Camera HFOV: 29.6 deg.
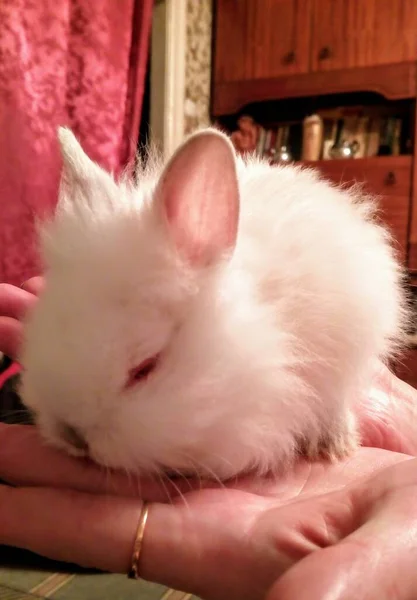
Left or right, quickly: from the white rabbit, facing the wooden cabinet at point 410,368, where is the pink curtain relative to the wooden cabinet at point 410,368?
left

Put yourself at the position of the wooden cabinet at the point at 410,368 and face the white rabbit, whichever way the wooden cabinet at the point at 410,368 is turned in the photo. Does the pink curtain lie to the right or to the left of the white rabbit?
right

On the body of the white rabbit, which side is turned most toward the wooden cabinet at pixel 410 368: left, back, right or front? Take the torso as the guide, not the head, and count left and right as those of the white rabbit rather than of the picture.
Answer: back

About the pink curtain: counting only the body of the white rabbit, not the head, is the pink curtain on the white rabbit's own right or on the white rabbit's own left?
on the white rabbit's own right

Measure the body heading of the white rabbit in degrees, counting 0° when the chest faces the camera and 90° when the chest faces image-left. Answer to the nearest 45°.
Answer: approximately 45°

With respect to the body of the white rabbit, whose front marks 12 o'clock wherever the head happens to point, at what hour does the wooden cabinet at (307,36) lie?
The wooden cabinet is roughly at 5 o'clock from the white rabbit.
